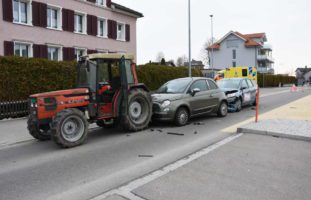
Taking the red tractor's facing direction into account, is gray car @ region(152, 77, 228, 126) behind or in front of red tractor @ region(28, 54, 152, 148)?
behind

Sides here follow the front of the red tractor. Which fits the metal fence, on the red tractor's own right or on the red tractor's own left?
on the red tractor's own right

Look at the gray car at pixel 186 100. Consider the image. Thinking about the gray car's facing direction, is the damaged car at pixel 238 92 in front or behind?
behind

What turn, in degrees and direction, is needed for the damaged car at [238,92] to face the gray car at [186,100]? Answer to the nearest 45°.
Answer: approximately 45° to its left

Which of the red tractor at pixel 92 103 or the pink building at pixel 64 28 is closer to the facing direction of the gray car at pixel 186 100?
the red tractor

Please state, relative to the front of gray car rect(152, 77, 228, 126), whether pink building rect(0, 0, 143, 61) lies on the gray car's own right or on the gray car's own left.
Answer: on the gray car's own right

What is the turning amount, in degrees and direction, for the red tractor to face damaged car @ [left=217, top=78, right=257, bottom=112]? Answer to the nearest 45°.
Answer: approximately 180°
